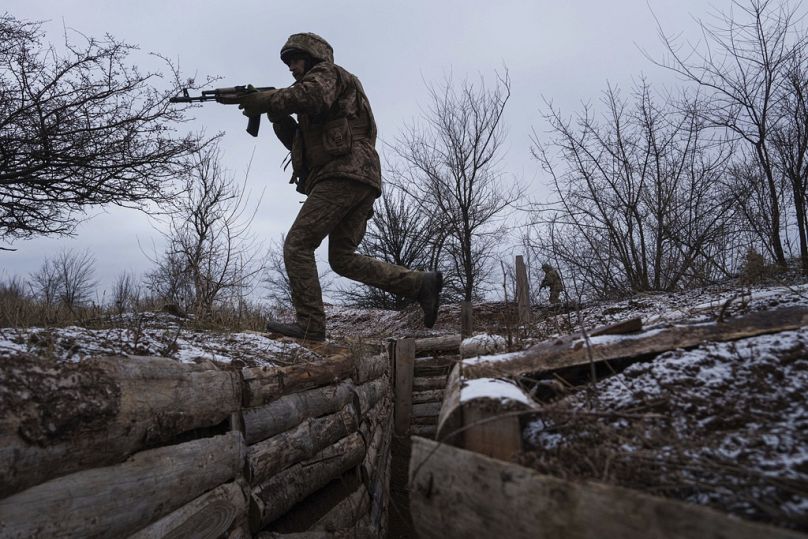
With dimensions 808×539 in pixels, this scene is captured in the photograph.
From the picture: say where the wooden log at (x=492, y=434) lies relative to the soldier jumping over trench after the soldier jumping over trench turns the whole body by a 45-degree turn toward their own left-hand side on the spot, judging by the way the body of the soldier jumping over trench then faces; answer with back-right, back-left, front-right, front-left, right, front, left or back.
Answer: front-left

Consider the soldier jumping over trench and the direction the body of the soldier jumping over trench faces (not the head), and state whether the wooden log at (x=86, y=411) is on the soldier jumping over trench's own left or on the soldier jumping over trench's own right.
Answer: on the soldier jumping over trench's own left

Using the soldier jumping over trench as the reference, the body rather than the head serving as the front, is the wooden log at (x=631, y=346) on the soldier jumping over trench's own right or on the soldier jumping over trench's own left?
on the soldier jumping over trench's own left

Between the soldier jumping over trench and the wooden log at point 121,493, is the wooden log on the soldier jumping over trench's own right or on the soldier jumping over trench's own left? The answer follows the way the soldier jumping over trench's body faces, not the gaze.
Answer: on the soldier jumping over trench's own left

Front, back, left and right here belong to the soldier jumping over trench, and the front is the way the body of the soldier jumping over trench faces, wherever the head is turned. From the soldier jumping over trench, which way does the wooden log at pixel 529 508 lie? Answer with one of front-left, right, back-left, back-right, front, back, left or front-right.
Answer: left

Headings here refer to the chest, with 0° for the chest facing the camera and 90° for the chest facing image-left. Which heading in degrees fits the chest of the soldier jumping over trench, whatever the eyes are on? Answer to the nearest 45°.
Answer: approximately 90°
